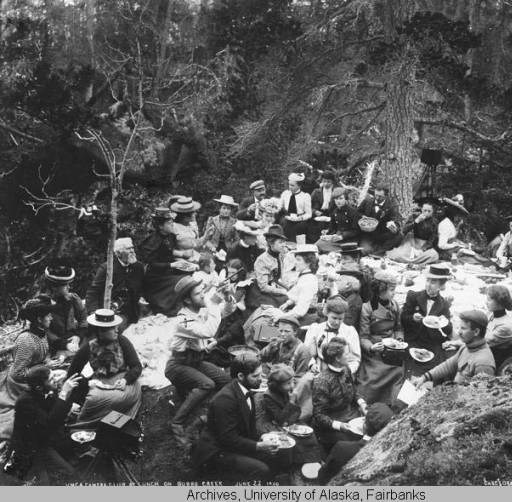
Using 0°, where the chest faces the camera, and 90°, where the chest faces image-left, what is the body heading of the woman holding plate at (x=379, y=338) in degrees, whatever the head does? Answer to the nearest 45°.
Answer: approximately 315°

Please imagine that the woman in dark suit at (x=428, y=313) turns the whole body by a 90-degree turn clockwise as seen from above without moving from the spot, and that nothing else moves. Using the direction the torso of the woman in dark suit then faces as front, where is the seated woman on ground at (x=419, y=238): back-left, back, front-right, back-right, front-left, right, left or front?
back-right

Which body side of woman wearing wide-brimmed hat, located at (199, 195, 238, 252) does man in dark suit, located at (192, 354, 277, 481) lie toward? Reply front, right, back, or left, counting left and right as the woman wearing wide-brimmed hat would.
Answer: front

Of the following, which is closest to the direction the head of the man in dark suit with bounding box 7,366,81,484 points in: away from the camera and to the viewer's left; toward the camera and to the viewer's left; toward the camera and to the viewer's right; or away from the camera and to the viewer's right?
away from the camera and to the viewer's right

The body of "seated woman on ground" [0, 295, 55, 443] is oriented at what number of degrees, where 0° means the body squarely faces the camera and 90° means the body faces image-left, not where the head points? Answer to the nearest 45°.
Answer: approximately 270°

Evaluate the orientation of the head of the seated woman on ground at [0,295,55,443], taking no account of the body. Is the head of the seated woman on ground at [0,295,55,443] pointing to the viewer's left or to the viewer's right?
to the viewer's right

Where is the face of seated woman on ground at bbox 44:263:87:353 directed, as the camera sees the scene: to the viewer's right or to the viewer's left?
to the viewer's right

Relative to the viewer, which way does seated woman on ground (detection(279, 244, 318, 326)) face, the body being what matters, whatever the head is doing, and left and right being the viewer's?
facing to the left of the viewer

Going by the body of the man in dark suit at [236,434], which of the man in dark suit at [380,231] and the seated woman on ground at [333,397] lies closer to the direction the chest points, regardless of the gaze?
the seated woman on ground
